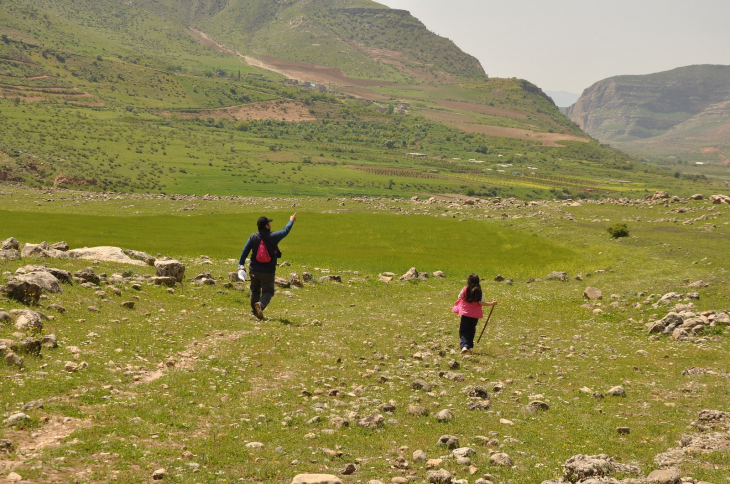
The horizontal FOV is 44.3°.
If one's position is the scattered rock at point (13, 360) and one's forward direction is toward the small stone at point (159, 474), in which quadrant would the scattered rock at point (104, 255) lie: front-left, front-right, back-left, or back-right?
back-left

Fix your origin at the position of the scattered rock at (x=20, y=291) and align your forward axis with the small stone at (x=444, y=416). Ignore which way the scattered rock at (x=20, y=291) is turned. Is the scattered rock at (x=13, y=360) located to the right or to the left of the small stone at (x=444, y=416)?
right

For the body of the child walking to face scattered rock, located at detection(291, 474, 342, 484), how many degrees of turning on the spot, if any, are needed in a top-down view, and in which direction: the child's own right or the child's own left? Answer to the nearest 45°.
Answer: approximately 180°

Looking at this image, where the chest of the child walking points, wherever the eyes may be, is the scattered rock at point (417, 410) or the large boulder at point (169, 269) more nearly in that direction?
the large boulder

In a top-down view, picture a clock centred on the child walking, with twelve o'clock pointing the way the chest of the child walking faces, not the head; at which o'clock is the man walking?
The man walking is roughly at 9 o'clock from the child walking.

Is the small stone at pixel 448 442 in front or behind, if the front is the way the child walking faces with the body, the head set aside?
behind

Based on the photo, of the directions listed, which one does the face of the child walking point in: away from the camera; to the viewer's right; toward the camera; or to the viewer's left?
away from the camera

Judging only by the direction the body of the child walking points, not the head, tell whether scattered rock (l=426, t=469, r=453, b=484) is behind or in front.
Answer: behind

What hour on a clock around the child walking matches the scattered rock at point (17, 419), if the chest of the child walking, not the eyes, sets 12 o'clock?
The scattered rock is roughly at 7 o'clock from the child walking.

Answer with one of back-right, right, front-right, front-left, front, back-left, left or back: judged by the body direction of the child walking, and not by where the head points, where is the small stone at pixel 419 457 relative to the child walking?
back

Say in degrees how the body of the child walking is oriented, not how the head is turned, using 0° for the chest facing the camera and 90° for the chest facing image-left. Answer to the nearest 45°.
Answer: approximately 180°

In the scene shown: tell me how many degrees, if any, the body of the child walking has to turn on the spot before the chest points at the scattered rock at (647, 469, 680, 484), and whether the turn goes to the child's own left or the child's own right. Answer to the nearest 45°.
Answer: approximately 180°

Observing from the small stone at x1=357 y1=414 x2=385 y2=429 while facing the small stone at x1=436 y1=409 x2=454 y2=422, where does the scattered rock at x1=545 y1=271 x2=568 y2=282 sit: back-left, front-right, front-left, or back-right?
front-left

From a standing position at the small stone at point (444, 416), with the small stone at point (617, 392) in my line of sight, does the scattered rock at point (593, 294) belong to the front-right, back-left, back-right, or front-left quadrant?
front-left
